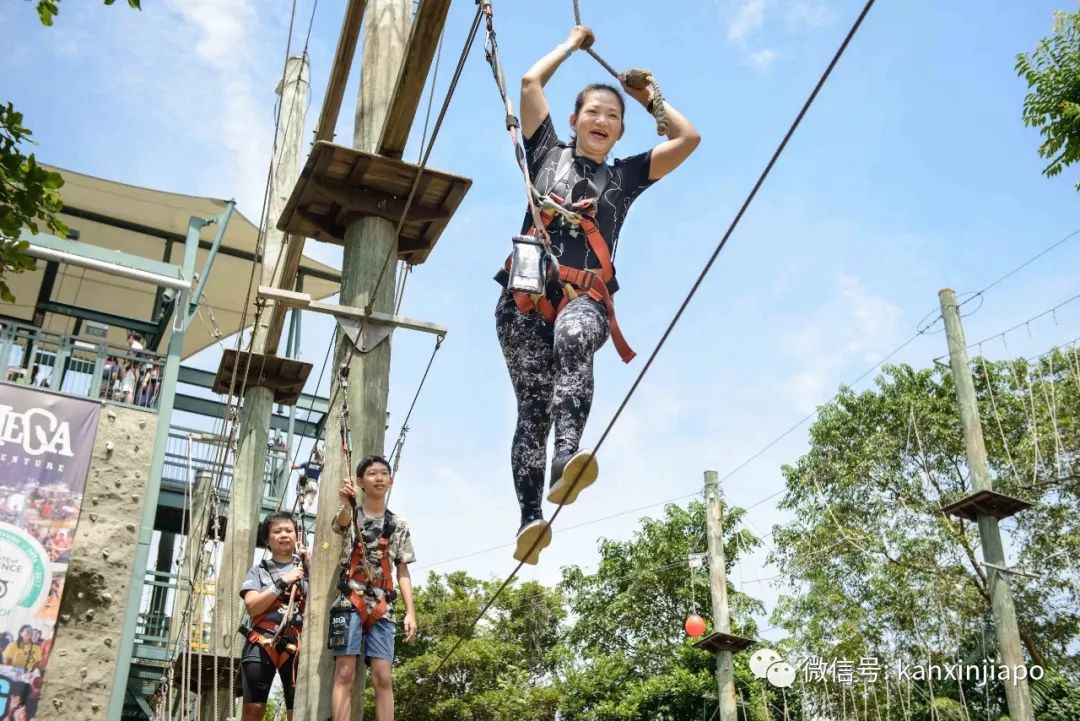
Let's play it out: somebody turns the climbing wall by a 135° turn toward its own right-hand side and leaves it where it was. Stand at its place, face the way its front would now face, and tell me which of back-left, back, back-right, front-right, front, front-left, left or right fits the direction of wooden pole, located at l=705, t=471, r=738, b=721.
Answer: back-right

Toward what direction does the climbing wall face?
toward the camera

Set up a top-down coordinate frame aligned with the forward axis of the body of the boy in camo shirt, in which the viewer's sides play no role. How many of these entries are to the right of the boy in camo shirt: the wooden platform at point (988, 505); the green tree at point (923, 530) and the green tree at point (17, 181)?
1

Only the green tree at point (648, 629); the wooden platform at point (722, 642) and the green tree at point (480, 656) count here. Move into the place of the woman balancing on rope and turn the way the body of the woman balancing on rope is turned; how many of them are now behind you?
3

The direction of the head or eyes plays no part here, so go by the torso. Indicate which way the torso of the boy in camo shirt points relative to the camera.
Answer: toward the camera

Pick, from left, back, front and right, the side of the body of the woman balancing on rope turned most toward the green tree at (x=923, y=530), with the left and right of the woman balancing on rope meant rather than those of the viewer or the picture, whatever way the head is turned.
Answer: back

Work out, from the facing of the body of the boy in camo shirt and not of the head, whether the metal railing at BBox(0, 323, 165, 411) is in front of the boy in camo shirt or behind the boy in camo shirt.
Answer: behind

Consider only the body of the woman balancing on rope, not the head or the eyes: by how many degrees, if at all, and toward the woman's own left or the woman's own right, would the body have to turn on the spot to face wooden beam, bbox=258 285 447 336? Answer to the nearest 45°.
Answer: approximately 135° to the woman's own right

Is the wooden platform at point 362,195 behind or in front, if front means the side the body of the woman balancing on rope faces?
behind

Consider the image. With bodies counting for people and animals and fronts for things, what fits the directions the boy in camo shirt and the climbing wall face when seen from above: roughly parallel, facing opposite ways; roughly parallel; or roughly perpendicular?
roughly parallel

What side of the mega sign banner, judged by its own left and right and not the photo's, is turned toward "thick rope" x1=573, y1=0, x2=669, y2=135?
front

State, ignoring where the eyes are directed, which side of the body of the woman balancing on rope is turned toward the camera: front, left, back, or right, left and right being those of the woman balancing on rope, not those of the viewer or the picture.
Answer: front
